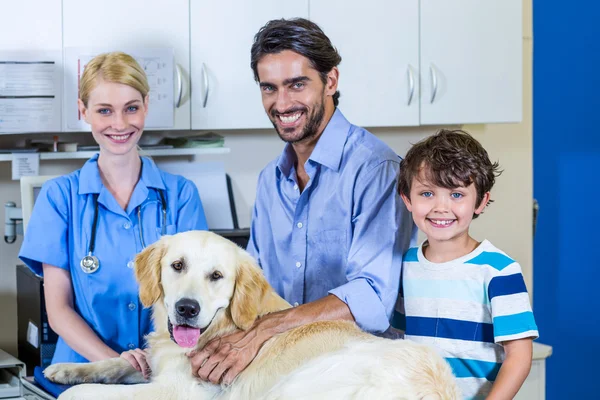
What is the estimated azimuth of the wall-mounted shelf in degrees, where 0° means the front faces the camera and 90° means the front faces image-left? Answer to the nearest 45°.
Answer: approximately 0°

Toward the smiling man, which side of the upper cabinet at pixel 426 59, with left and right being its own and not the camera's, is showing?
front

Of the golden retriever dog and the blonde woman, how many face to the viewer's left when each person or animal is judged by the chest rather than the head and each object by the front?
1

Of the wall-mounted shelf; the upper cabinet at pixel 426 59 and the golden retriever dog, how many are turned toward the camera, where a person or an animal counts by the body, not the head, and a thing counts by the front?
2

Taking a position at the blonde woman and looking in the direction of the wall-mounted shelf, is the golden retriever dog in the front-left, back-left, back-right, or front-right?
back-right

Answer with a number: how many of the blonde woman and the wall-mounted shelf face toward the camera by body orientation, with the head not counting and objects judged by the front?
2

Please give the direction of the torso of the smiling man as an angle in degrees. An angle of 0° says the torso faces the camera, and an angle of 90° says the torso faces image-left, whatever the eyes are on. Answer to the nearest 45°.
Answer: approximately 45°

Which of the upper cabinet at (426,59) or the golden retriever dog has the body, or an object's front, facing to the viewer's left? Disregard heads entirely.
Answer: the golden retriever dog

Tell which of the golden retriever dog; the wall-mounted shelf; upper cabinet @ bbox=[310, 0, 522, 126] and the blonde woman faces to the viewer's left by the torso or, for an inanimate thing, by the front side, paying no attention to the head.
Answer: the golden retriever dog
